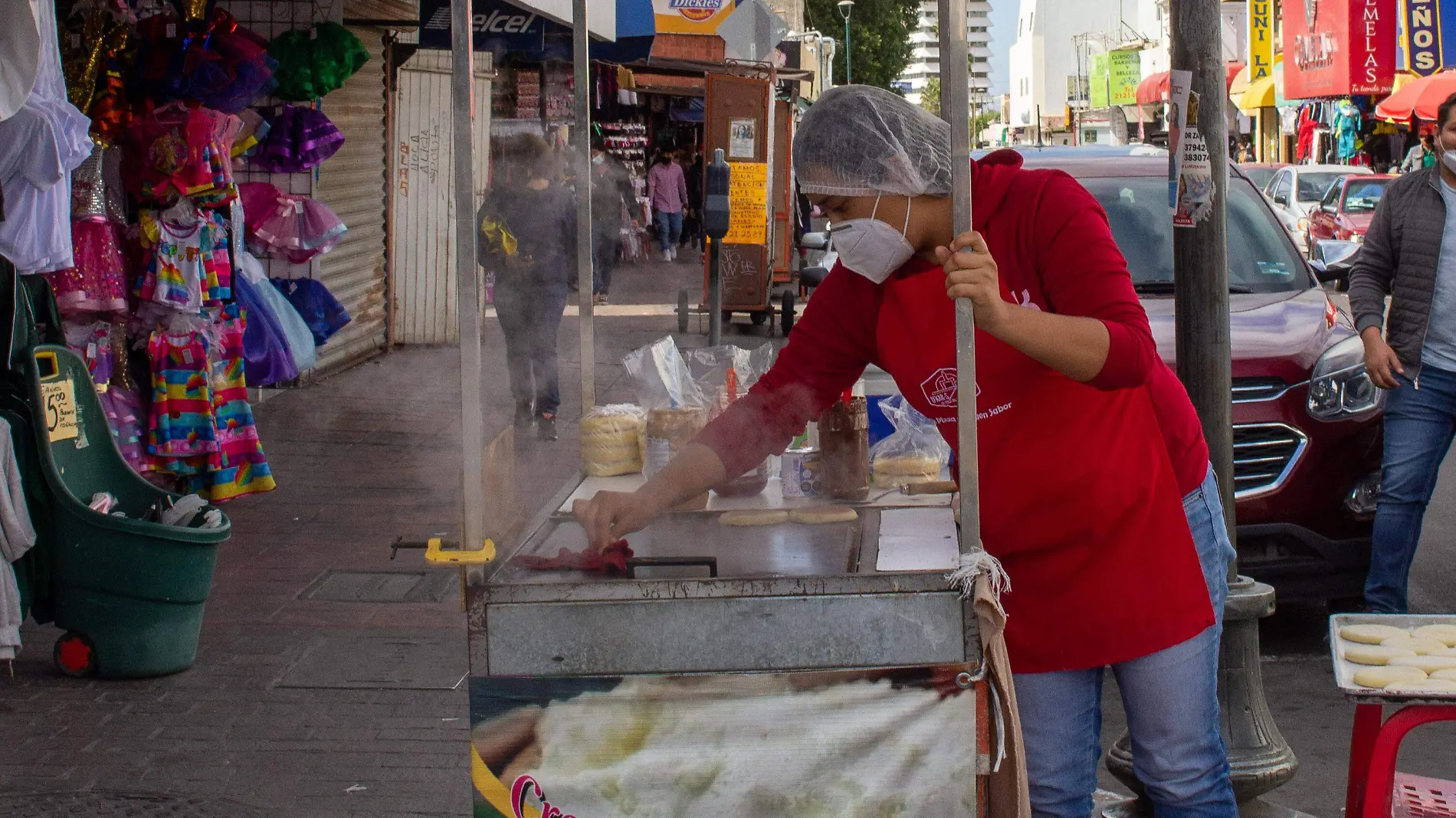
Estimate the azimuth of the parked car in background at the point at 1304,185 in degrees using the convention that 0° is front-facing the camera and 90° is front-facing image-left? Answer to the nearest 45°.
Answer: approximately 0°

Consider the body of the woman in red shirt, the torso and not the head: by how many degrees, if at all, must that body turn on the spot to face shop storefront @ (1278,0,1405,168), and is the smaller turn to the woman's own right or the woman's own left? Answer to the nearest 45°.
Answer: approximately 135° to the woman's own right

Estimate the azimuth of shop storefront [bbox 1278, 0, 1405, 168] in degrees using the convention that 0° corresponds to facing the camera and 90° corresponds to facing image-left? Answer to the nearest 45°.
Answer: approximately 45°

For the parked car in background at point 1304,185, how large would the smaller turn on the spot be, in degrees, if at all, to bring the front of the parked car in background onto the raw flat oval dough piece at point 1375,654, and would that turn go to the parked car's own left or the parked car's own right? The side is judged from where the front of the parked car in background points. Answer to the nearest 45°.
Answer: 0° — it already faces it

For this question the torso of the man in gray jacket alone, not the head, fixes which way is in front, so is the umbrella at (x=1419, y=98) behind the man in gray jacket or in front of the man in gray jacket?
behind

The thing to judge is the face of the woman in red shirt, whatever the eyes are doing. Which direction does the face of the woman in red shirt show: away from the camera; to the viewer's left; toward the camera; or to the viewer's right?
to the viewer's left
